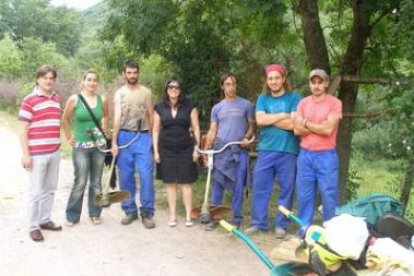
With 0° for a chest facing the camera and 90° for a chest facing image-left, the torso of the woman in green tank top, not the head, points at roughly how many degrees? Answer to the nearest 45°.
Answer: approximately 0°

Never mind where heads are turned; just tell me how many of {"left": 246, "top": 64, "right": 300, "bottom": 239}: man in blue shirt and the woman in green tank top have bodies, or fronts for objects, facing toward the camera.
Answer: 2

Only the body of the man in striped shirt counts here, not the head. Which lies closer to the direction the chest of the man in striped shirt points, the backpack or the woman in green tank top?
the backpack

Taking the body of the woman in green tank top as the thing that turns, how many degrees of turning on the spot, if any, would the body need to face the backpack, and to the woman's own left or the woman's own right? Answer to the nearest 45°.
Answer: approximately 45° to the woman's own left

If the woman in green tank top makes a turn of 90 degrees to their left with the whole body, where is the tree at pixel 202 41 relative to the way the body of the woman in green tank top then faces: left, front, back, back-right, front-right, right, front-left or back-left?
front-left

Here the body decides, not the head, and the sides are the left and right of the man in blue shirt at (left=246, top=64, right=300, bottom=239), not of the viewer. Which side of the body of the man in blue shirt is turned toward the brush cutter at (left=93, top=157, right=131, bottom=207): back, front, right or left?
right
